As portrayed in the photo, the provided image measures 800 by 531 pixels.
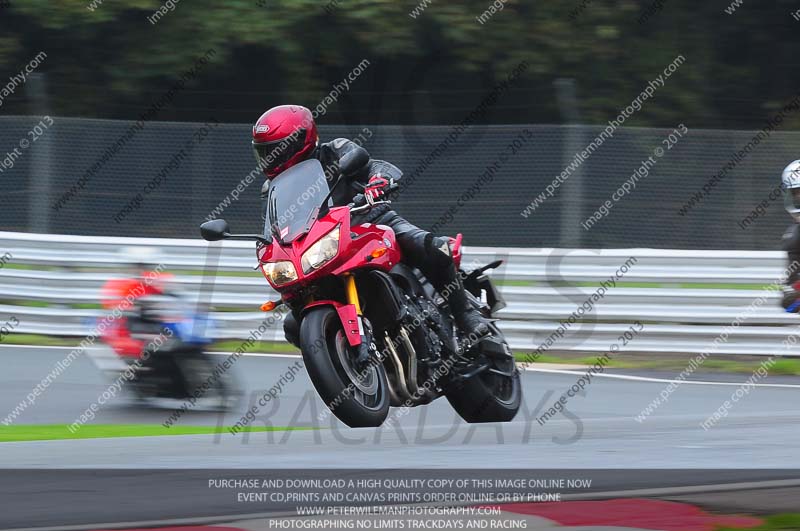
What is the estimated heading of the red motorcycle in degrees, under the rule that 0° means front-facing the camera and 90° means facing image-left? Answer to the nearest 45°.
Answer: approximately 45°

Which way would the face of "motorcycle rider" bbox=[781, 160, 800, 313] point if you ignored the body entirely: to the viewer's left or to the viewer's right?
to the viewer's left

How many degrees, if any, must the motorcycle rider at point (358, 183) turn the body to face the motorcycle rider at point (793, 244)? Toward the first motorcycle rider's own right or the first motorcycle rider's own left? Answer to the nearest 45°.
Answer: approximately 180°

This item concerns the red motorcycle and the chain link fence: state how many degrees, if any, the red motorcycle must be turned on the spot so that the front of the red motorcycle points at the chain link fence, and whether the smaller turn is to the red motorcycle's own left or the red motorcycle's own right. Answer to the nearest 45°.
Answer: approximately 135° to the red motorcycle's own right

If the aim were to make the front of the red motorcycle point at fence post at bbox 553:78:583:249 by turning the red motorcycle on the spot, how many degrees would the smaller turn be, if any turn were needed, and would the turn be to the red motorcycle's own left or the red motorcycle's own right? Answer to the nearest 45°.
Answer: approximately 135° to the red motorcycle's own right

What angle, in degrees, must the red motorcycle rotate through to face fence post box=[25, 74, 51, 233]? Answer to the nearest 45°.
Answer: approximately 90° to its right

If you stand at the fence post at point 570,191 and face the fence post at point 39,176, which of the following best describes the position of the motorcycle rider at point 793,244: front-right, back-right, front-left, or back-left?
back-left

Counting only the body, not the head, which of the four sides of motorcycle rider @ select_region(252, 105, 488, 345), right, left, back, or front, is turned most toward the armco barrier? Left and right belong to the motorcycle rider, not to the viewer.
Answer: back
